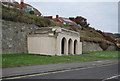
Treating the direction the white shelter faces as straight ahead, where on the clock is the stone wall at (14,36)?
The stone wall is roughly at 4 o'clock from the white shelter.

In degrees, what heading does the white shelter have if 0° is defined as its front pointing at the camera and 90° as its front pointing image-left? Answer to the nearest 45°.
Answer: approximately 315°

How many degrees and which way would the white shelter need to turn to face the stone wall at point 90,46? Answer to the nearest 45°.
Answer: approximately 90° to its left
